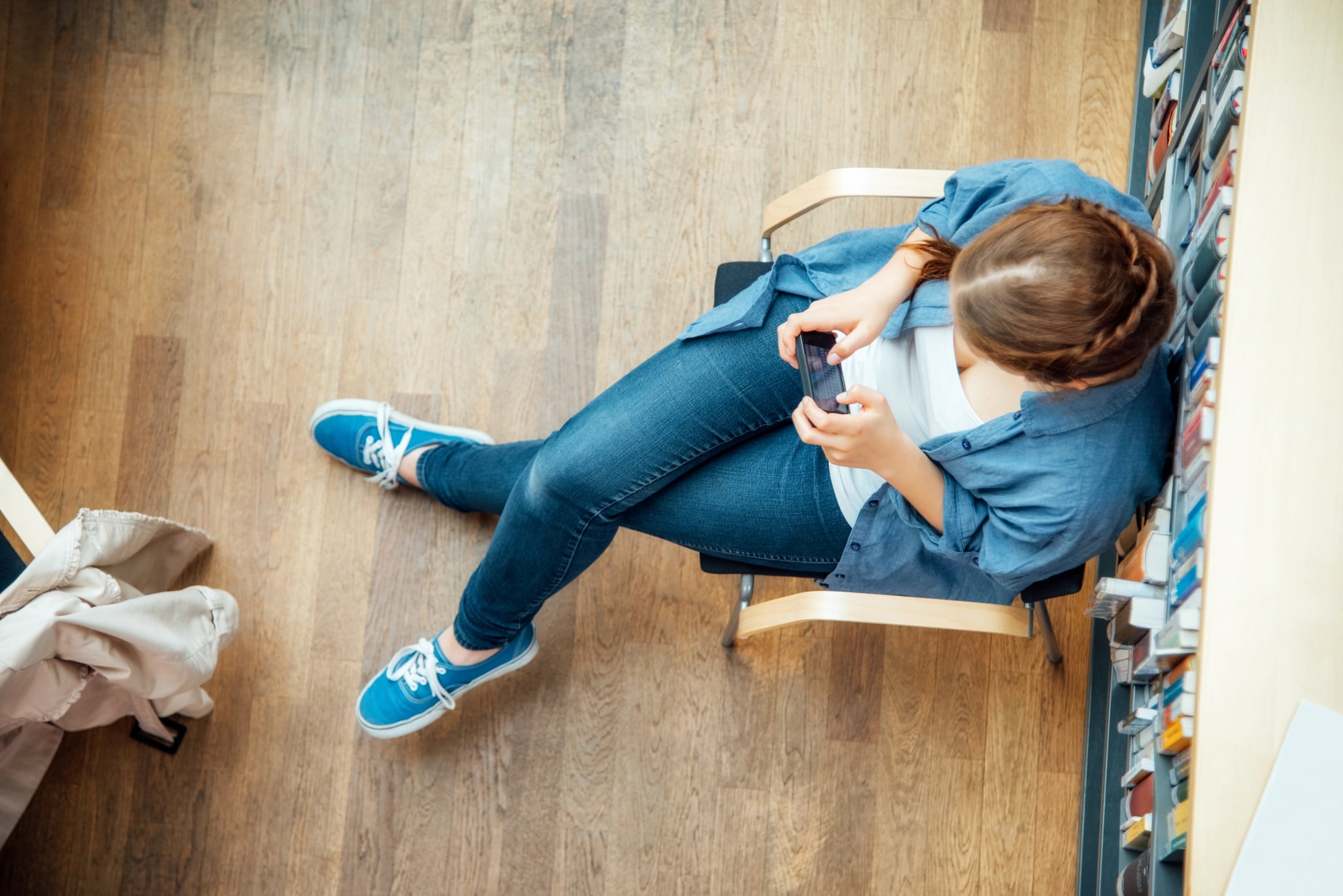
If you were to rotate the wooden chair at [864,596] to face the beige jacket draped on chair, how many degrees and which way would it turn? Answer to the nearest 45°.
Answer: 0° — it already faces it

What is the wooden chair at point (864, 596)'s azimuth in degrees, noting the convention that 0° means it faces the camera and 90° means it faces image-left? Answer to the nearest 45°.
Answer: approximately 90°

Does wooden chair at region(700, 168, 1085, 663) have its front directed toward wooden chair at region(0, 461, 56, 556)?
yes
